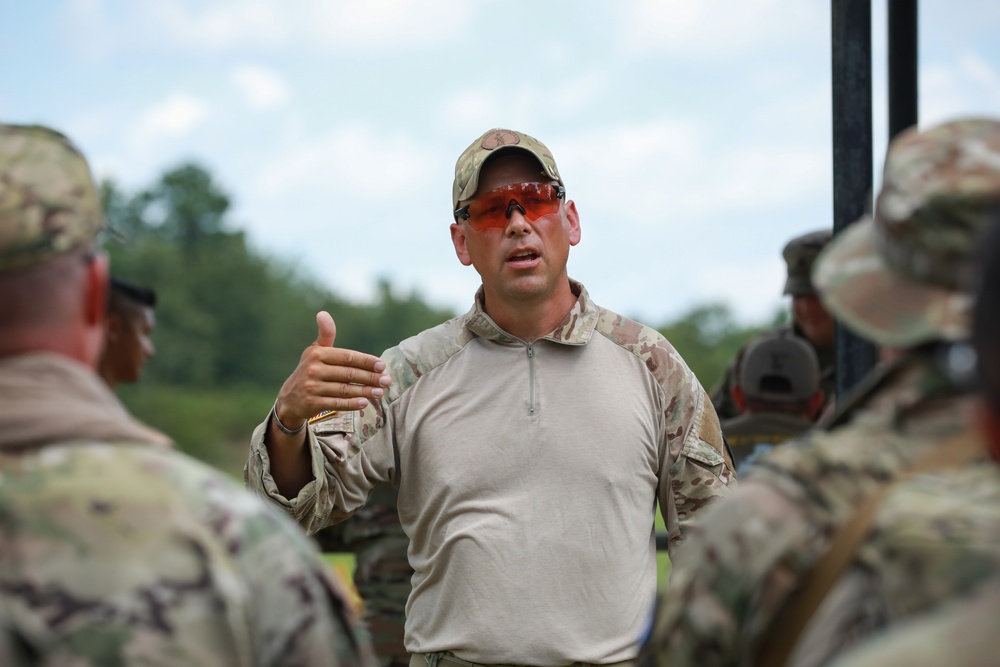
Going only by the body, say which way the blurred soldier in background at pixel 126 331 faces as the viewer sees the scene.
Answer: to the viewer's right

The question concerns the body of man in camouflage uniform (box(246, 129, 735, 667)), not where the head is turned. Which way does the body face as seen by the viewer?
toward the camera

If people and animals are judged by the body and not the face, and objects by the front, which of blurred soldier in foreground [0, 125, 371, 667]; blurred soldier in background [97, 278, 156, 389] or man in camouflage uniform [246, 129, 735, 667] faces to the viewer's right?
the blurred soldier in background

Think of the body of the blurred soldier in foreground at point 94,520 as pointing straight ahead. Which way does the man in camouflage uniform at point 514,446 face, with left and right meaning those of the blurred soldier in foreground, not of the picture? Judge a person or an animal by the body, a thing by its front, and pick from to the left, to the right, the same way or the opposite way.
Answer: the opposite way

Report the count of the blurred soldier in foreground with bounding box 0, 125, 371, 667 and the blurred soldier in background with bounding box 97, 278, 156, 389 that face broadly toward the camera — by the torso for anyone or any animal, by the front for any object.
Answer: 0

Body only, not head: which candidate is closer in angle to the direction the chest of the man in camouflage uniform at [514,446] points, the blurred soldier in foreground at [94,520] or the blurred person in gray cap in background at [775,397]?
the blurred soldier in foreground

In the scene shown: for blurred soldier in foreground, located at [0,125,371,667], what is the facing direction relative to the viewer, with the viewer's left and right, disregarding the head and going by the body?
facing away from the viewer

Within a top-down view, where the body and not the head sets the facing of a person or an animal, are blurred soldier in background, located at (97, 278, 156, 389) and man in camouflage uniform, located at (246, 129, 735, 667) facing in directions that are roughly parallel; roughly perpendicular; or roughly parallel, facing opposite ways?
roughly perpendicular

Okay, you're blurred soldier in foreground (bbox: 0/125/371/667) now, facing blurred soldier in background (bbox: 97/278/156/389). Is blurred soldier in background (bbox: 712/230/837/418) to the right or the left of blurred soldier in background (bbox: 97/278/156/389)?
right

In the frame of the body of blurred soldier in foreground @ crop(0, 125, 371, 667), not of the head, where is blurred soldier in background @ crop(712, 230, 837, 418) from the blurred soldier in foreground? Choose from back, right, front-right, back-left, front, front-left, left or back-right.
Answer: front-right

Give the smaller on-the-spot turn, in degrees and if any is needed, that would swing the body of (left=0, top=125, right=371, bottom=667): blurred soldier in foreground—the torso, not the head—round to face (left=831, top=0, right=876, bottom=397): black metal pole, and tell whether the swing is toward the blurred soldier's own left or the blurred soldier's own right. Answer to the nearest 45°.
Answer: approximately 45° to the blurred soldier's own right

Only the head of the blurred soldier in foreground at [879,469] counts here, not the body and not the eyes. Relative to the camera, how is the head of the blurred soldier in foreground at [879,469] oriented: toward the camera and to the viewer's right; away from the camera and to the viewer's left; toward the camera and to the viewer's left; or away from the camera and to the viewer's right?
away from the camera and to the viewer's left

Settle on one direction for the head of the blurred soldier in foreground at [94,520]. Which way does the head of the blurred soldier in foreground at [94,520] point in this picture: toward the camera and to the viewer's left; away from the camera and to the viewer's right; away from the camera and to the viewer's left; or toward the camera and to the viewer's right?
away from the camera and to the viewer's right
